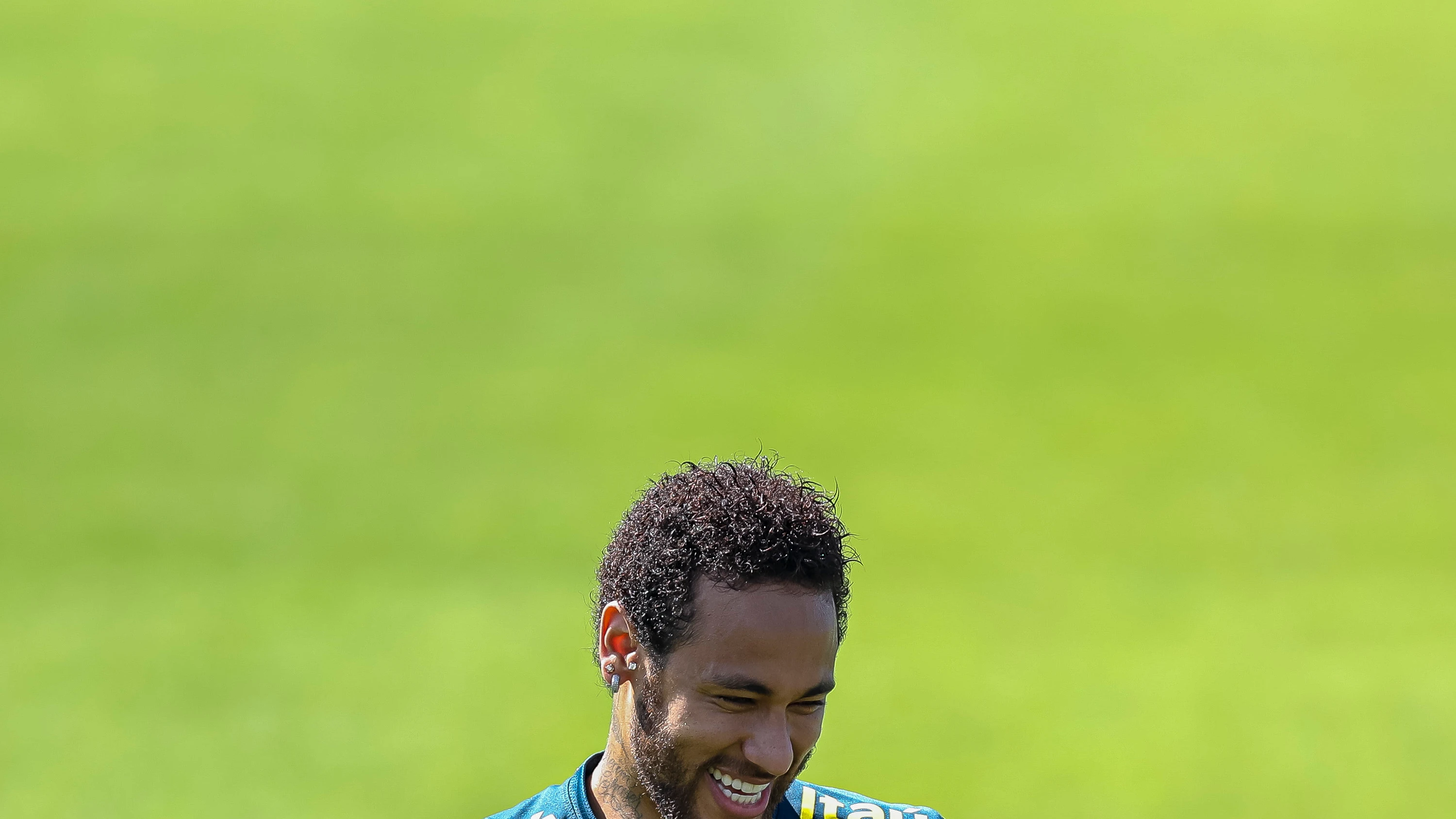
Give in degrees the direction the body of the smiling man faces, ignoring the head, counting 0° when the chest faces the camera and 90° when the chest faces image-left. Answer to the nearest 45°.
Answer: approximately 315°

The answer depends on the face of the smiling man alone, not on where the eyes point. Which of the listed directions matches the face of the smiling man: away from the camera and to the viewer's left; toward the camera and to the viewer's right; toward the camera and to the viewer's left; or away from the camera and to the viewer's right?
toward the camera and to the viewer's right
